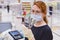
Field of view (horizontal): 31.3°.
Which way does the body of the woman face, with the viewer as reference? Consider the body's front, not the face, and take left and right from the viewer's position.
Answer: facing the viewer and to the left of the viewer

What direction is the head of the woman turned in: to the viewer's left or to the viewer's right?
to the viewer's left
